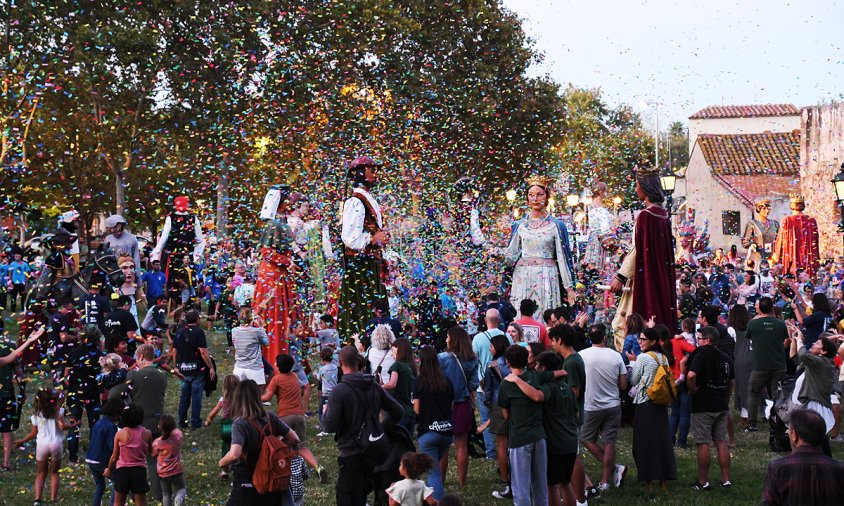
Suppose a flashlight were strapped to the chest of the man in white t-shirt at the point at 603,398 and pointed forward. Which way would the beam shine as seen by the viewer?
away from the camera

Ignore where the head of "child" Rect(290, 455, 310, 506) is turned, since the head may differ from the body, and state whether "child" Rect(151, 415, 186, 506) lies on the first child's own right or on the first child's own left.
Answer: on the first child's own left

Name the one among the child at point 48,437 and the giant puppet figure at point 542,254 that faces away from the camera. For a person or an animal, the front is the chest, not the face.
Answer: the child

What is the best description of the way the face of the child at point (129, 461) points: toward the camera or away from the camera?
away from the camera

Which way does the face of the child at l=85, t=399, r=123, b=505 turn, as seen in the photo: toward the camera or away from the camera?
away from the camera

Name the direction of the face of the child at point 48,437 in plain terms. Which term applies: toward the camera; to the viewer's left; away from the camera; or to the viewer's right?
away from the camera

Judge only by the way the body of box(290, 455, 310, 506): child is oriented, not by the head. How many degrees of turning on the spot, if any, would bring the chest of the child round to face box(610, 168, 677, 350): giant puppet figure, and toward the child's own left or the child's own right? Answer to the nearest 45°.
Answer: approximately 45° to the child's own right

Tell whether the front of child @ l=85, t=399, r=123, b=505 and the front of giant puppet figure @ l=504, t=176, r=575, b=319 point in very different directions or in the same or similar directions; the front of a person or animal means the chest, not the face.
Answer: very different directions

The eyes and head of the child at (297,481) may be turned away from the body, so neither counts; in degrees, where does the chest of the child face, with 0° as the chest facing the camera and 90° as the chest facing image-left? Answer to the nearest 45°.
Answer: approximately 180°

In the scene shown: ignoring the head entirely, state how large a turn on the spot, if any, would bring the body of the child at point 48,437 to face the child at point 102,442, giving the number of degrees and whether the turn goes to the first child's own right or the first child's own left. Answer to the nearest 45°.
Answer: approximately 135° to the first child's own right

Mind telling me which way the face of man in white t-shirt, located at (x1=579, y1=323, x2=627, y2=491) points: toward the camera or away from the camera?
away from the camera

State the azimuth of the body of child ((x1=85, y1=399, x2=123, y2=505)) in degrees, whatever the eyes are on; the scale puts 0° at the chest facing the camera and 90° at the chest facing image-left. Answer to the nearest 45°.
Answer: approximately 225°

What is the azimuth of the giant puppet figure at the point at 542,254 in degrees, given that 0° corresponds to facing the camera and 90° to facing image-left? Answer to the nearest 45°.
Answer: approximately 0°
